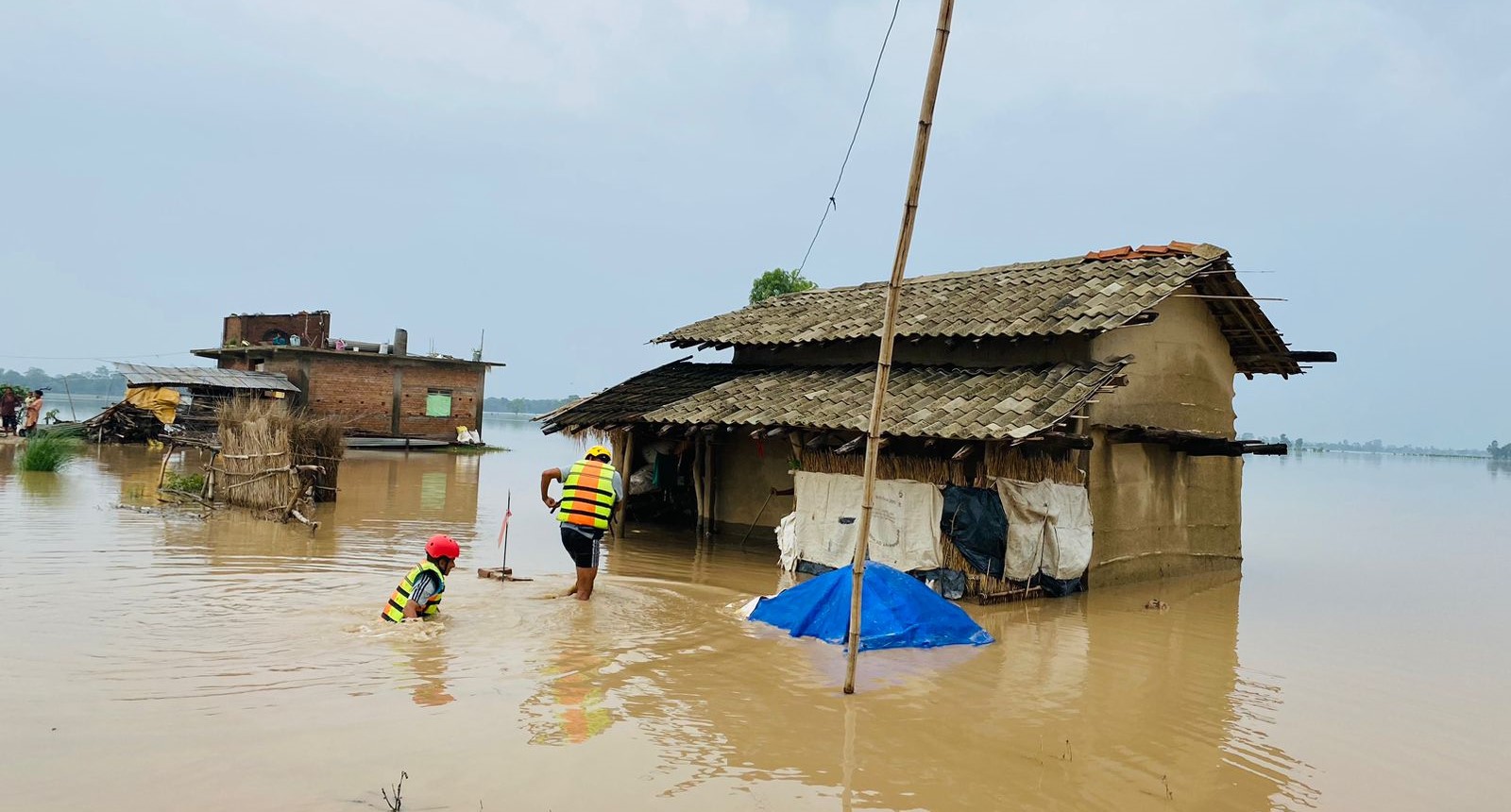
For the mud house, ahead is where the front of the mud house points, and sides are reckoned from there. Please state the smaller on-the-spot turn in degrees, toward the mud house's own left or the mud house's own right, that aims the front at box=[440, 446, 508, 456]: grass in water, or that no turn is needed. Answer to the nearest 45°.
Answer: approximately 90° to the mud house's own right

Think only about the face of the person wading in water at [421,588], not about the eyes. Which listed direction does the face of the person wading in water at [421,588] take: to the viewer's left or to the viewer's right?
to the viewer's right

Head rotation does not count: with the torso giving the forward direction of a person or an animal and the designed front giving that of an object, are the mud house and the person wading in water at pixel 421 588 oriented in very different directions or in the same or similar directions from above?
very different directions

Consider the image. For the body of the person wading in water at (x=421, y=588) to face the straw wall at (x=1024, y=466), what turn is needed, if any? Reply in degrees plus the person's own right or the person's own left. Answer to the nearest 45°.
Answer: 0° — they already face it

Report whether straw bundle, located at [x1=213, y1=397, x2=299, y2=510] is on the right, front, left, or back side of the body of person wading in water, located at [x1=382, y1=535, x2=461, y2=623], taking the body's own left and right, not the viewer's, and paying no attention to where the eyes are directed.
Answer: left

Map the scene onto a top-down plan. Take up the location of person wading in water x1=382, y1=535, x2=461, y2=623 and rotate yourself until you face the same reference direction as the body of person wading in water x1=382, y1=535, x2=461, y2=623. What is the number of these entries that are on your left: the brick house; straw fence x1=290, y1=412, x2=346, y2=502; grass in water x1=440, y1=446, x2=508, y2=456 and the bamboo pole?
3

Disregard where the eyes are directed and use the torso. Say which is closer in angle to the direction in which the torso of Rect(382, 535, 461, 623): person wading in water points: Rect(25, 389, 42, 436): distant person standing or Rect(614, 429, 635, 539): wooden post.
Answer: the wooden post

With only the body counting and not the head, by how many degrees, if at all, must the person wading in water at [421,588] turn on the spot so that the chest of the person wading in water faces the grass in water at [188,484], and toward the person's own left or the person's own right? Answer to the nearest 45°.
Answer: approximately 90° to the person's own left

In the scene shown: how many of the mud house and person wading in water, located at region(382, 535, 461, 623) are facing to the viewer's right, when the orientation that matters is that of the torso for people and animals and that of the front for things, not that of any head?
1

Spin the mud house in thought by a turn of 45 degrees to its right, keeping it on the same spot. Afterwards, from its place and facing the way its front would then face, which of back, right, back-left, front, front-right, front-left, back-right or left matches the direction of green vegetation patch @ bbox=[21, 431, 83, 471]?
front

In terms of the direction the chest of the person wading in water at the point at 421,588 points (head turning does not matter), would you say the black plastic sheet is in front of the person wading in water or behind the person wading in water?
in front

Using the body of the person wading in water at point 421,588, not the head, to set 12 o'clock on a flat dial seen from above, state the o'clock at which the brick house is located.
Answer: The brick house is roughly at 9 o'clock from the person wading in water.

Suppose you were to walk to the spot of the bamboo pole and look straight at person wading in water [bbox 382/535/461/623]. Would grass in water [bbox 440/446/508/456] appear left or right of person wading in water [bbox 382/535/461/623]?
right

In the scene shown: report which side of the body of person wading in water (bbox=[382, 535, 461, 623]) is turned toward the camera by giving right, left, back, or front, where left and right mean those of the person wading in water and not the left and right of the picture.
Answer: right

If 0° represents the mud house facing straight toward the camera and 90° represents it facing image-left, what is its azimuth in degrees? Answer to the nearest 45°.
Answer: approximately 45°

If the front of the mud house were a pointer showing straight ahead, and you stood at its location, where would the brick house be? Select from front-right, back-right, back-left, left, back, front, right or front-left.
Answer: right
